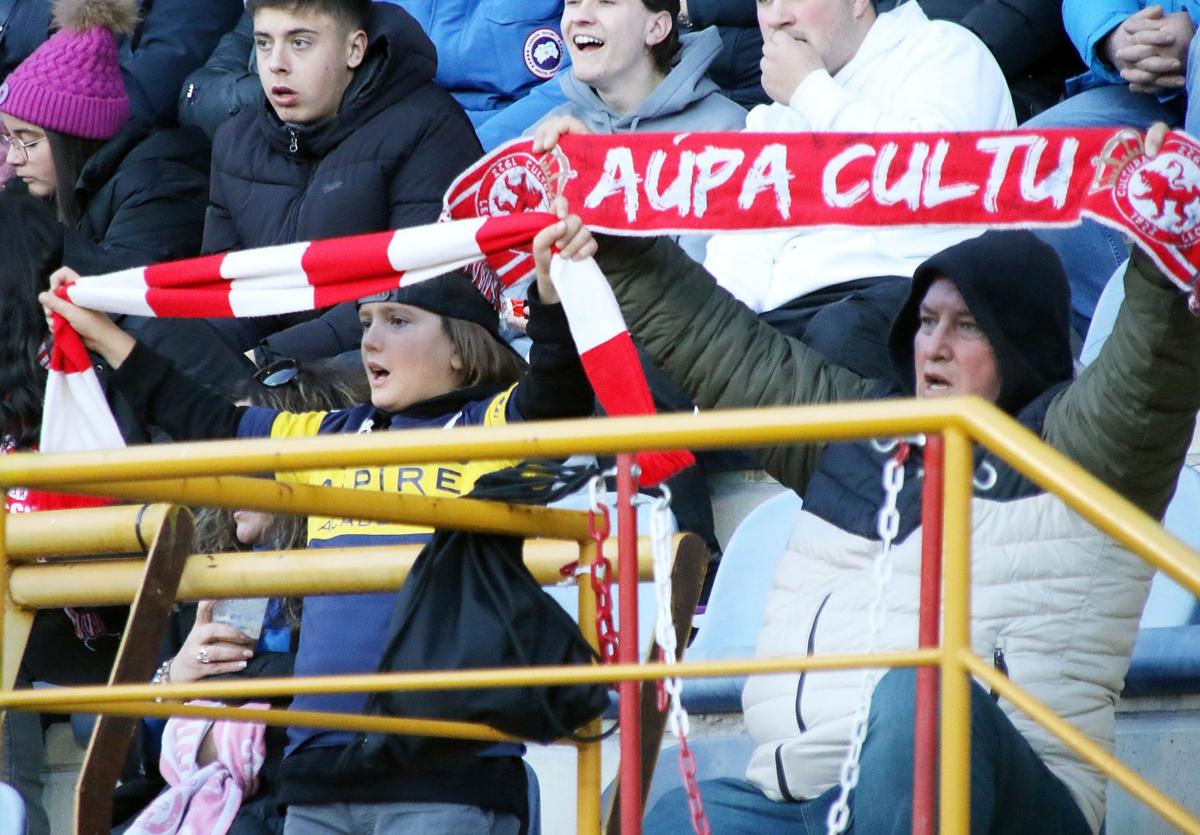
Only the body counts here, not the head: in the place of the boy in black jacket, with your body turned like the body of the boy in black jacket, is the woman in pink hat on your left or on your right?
on your right

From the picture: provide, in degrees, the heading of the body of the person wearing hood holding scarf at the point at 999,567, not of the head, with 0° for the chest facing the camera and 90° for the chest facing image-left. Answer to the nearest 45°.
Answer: approximately 45°

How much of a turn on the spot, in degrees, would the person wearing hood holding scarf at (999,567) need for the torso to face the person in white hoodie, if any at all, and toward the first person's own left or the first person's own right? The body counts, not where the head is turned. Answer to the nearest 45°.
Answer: approximately 135° to the first person's own right

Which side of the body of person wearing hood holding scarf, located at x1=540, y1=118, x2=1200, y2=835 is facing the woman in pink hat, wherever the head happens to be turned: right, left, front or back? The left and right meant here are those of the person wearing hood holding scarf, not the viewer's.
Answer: right

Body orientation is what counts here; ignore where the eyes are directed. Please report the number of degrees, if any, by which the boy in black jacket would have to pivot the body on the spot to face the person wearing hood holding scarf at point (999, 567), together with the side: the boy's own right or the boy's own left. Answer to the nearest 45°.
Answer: approximately 45° to the boy's own left

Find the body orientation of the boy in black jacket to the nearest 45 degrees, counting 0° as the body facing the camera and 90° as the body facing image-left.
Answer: approximately 45°

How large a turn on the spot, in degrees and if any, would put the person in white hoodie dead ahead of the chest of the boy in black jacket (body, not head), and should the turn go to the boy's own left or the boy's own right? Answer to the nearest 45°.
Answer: approximately 90° to the boy's own left
